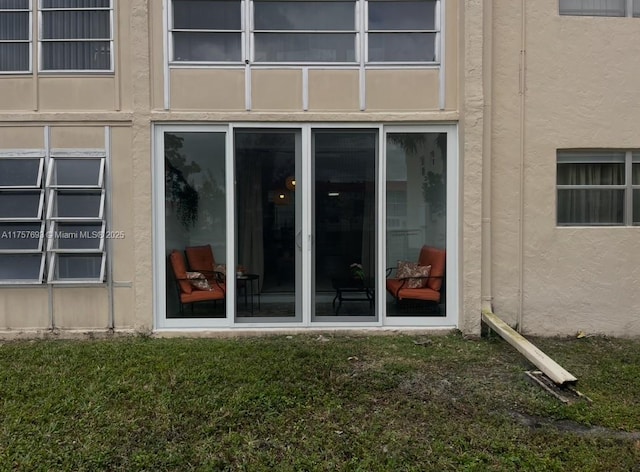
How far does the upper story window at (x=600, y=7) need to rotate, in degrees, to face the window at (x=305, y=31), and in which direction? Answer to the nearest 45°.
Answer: approximately 45° to its right

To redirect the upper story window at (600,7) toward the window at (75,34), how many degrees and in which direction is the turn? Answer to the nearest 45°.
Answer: approximately 45° to its right

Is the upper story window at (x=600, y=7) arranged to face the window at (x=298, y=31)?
no

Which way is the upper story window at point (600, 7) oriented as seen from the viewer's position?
toward the camera

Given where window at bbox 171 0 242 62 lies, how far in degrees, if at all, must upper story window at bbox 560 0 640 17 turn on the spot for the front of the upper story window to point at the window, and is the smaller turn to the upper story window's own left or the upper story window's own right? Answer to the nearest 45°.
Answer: approximately 45° to the upper story window's own right

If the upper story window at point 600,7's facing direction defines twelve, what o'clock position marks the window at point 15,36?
The window is roughly at 2 o'clock from the upper story window.

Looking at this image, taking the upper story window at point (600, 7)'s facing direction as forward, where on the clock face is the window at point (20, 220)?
The window is roughly at 2 o'clock from the upper story window.

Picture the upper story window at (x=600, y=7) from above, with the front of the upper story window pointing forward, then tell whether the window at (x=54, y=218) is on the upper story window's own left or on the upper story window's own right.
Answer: on the upper story window's own right

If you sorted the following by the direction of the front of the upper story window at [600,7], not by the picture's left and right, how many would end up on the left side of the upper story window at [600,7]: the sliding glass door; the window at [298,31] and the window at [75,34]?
0

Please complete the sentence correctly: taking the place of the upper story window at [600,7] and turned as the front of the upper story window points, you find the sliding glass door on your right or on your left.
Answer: on your right

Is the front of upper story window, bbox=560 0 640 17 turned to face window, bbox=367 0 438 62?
no
